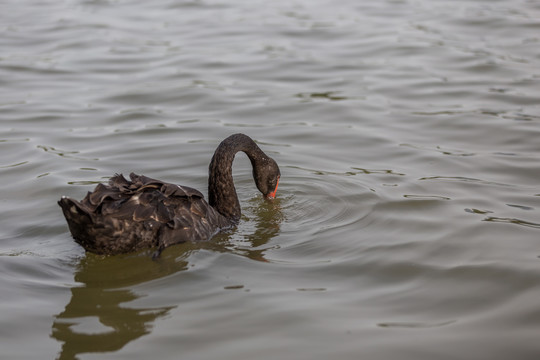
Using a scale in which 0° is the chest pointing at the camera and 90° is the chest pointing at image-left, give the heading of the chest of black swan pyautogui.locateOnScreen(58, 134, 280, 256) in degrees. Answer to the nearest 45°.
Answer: approximately 225°
